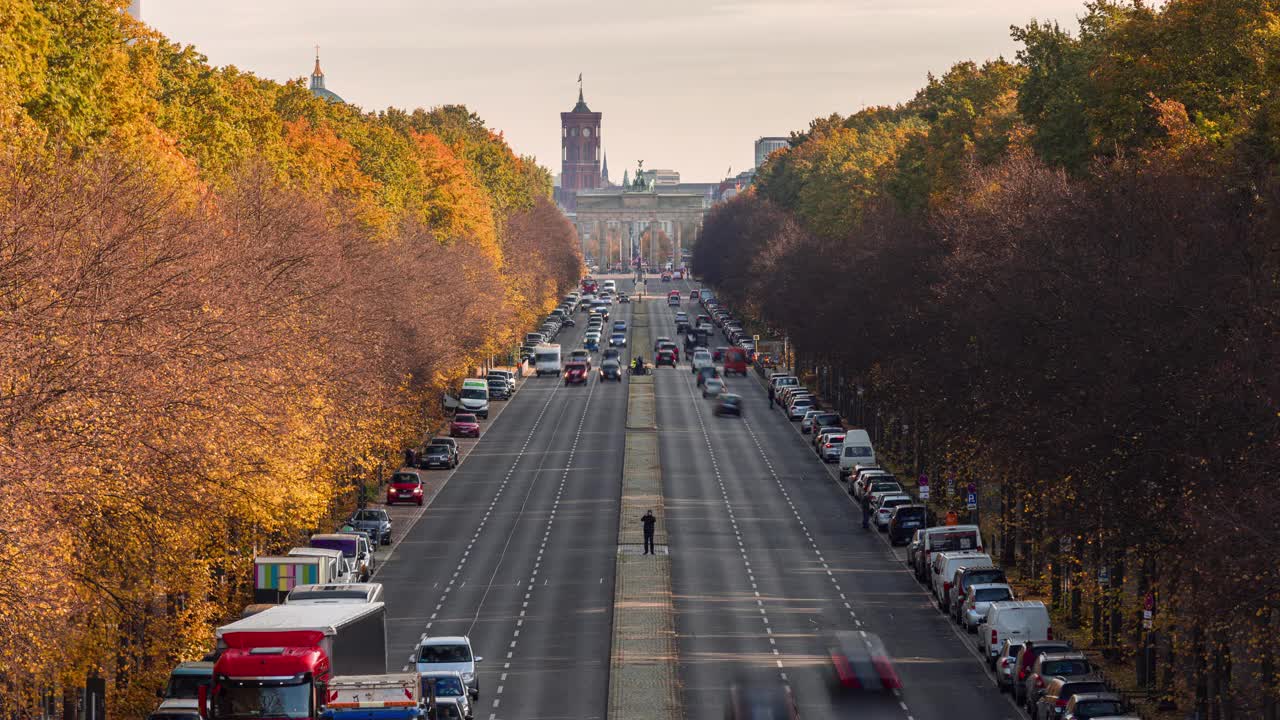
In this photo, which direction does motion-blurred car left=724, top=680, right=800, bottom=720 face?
away from the camera

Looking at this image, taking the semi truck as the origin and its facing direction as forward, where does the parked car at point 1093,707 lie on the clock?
The parked car is roughly at 9 o'clock from the semi truck.

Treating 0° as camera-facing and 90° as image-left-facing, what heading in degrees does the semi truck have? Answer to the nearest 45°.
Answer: approximately 0°

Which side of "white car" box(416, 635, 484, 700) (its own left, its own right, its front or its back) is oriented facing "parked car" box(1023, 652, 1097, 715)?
left

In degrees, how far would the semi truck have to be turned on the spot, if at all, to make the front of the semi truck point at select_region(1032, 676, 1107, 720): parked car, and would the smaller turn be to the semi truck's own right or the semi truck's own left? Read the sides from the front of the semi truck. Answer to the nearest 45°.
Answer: approximately 90° to the semi truck's own left

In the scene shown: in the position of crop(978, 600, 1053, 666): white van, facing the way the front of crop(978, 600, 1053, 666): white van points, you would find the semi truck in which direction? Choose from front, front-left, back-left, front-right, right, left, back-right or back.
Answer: back-left

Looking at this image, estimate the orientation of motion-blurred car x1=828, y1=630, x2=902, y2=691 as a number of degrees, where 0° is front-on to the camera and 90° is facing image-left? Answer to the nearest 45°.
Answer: approximately 180°

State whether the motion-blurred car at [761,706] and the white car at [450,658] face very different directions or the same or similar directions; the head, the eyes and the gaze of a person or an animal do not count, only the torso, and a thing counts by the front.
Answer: very different directions

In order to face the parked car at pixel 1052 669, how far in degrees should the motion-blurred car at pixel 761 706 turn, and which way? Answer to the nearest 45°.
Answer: approximately 45° to its right
